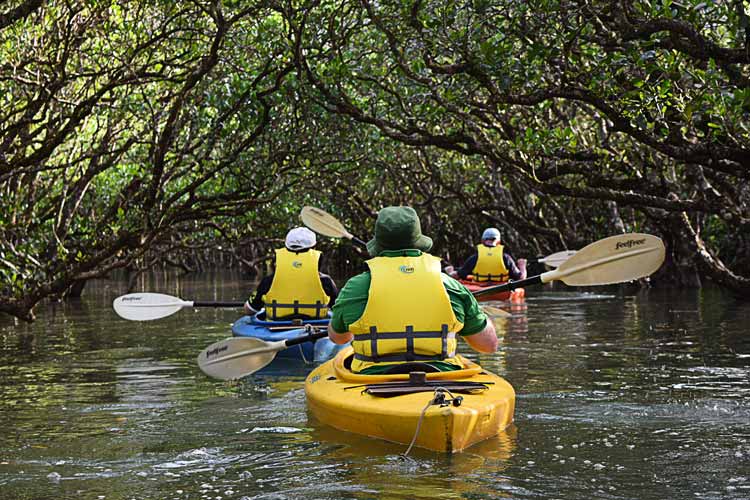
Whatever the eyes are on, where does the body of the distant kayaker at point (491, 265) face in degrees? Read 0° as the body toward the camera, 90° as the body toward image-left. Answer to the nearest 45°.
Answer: approximately 180°

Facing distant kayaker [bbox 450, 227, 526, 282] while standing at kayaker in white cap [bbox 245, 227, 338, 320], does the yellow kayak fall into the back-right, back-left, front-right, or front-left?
back-right

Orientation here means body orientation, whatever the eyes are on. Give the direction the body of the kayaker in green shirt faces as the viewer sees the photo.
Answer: away from the camera

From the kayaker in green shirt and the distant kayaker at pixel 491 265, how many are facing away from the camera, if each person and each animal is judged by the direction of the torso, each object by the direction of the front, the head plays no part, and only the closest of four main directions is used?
2

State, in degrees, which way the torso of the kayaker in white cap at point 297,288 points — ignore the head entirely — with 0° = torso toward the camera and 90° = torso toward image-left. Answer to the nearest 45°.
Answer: approximately 180°

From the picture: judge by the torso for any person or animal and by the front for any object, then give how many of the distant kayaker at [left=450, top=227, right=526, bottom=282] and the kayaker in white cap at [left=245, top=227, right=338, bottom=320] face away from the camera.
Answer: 2

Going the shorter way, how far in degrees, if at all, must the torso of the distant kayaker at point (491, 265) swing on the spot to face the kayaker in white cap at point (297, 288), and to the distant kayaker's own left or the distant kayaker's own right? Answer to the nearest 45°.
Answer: approximately 180°

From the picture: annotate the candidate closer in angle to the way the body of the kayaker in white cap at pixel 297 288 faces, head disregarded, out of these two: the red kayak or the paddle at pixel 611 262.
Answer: the red kayak
